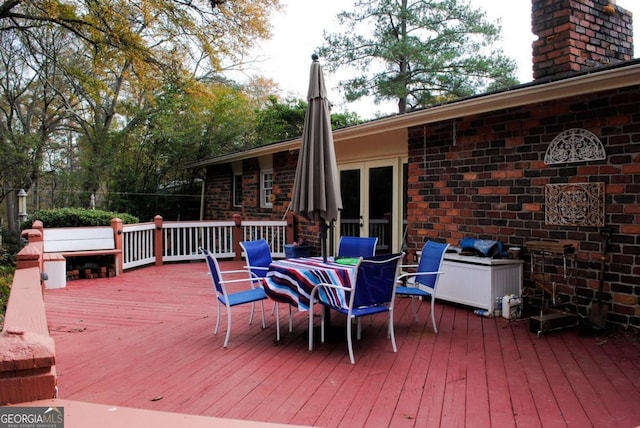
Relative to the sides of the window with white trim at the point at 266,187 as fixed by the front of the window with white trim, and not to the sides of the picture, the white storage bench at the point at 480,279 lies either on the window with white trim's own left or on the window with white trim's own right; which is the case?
on the window with white trim's own left

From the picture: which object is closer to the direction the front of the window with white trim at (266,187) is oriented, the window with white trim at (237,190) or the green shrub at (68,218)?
the green shrub

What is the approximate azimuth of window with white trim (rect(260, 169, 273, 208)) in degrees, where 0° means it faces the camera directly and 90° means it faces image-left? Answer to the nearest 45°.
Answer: approximately 45°

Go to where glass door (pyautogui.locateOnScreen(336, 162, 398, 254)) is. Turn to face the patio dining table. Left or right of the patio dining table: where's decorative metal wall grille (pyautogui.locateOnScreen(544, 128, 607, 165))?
left

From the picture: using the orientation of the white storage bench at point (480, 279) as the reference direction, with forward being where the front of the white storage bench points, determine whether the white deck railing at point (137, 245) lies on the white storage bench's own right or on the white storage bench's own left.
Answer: on the white storage bench's own right

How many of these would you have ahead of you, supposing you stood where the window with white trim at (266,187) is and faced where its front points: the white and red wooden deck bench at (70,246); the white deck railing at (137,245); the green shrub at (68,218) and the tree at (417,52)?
3

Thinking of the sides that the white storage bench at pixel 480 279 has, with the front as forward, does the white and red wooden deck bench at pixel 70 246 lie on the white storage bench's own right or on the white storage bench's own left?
on the white storage bench's own right

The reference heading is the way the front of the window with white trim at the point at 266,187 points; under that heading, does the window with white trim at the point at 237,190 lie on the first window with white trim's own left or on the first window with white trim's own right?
on the first window with white trim's own right

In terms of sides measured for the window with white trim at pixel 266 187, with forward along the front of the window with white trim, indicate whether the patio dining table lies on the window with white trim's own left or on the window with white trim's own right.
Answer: on the window with white trim's own left

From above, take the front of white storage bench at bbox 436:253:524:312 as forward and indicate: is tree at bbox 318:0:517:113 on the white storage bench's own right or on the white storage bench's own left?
on the white storage bench's own right

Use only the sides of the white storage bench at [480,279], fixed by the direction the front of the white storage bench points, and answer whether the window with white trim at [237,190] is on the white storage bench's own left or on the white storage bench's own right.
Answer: on the white storage bench's own right

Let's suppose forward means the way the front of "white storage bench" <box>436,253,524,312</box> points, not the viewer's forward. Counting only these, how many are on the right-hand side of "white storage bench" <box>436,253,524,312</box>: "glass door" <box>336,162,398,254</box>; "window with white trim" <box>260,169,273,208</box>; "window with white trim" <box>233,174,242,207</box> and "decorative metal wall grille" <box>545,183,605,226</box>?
3

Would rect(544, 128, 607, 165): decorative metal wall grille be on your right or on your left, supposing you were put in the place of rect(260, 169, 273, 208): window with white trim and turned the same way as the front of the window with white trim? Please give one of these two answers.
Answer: on your left

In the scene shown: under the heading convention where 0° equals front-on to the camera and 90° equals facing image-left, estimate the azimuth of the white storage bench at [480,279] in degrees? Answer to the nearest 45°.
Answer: approximately 45°
